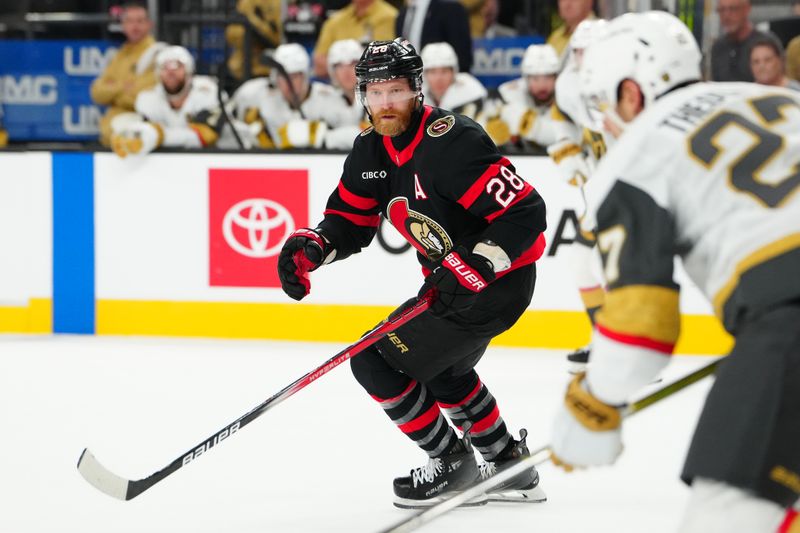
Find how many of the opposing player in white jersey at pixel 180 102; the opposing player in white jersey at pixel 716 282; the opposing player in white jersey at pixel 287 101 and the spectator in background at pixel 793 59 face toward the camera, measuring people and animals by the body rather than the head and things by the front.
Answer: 3

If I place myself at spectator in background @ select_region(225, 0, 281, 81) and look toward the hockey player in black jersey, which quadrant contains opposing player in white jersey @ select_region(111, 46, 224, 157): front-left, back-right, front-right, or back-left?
front-right

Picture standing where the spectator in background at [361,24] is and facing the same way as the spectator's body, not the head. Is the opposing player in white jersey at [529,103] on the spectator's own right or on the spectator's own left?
on the spectator's own left

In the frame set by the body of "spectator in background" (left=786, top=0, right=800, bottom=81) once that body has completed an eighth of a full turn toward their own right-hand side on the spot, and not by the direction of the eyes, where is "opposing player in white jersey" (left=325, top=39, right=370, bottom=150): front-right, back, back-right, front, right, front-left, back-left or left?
front-right

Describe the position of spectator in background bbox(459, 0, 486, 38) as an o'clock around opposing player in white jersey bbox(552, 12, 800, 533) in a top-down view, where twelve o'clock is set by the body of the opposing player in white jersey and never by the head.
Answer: The spectator in background is roughly at 1 o'clock from the opposing player in white jersey.

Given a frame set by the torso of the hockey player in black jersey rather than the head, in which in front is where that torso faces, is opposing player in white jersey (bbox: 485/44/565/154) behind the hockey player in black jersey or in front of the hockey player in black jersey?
behind

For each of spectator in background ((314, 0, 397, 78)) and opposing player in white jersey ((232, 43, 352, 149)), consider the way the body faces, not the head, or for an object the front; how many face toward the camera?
2

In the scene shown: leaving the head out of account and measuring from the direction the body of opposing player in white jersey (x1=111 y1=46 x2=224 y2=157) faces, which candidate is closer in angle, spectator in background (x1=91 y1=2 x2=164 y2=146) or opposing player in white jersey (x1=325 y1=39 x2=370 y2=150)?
the opposing player in white jersey

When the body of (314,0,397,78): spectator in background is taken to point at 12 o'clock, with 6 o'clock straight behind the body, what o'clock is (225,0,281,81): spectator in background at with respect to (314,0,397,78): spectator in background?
(225,0,281,81): spectator in background is roughly at 4 o'clock from (314,0,397,78): spectator in background.

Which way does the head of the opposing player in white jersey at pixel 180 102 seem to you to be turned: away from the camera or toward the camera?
toward the camera

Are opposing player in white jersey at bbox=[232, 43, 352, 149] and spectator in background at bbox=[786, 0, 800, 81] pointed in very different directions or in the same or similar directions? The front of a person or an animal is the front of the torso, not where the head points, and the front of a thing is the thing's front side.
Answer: same or similar directions

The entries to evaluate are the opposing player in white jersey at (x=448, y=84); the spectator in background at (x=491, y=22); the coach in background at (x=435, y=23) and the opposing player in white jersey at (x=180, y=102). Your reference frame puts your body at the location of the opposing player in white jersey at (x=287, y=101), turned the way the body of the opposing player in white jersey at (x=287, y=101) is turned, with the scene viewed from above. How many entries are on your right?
1

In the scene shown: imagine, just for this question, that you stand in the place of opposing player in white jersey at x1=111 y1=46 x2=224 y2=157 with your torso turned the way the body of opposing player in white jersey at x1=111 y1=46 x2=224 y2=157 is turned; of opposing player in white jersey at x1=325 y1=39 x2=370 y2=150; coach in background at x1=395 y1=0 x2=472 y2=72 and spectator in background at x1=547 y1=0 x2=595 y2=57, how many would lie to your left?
3

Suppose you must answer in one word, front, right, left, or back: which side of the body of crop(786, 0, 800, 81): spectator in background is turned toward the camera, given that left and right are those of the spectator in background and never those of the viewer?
front

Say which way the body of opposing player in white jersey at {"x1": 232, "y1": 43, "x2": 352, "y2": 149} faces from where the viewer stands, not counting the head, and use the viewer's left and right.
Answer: facing the viewer

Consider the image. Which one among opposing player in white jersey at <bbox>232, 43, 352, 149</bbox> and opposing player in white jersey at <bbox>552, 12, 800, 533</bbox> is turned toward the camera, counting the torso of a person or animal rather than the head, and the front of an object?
opposing player in white jersey at <bbox>232, 43, 352, 149</bbox>

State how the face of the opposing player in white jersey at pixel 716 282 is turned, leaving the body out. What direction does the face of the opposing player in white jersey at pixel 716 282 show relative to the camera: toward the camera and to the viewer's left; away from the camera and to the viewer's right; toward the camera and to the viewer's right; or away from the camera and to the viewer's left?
away from the camera and to the viewer's left

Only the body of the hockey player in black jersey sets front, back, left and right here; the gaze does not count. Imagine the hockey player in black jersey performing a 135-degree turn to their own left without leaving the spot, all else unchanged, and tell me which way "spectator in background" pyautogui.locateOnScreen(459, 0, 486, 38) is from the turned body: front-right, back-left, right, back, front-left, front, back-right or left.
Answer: left

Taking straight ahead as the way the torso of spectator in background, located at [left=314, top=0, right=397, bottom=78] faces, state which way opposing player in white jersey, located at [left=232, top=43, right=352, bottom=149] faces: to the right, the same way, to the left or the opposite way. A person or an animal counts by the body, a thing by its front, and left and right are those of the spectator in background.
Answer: the same way

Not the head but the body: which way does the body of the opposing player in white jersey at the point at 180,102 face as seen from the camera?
toward the camera

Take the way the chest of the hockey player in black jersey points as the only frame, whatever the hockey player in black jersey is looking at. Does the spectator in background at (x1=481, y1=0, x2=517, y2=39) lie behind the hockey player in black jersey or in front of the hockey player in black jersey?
behind
